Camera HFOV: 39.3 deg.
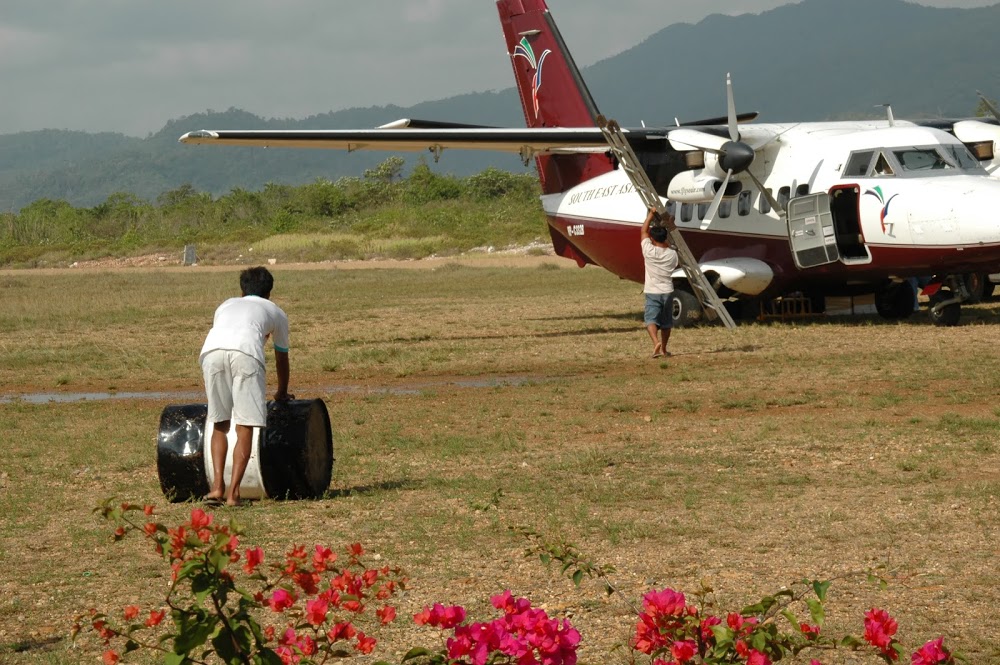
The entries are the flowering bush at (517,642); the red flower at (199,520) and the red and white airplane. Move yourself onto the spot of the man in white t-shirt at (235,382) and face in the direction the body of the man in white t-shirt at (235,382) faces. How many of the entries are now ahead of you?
1

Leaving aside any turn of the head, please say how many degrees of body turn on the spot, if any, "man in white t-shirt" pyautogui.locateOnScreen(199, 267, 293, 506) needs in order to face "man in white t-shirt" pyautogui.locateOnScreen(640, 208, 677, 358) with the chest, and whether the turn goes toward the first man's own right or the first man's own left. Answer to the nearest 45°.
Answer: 0° — they already face them

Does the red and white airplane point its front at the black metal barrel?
no

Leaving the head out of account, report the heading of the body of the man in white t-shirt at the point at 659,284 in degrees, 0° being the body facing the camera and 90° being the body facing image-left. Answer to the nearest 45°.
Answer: approximately 180°

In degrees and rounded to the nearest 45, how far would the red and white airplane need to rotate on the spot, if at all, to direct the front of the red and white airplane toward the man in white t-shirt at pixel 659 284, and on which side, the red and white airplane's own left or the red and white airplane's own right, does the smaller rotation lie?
approximately 90° to the red and white airplane's own right

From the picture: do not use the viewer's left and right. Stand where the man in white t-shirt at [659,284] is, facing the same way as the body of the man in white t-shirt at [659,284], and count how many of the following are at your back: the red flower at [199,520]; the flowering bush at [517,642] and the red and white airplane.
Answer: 2

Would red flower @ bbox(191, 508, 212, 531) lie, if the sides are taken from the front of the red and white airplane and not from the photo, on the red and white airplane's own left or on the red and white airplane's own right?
on the red and white airplane's own right

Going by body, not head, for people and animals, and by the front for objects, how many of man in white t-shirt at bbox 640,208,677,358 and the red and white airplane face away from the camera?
1

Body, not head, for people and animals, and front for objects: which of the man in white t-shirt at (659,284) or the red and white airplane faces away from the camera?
the man in white t-shirt

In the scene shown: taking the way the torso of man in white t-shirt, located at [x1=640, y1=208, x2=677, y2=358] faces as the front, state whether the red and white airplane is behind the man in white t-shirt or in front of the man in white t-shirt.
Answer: in front

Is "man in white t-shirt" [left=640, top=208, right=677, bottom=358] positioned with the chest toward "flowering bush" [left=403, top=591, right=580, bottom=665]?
no

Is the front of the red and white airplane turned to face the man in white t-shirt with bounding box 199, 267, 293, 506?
no

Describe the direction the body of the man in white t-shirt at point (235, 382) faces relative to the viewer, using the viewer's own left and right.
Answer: facing away from the viewer and to the right of the viewer

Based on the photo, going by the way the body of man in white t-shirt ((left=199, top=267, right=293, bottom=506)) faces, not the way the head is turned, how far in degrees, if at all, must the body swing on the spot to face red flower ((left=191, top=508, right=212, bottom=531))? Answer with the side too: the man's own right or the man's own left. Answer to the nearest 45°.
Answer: approximately 135° to the man's own right

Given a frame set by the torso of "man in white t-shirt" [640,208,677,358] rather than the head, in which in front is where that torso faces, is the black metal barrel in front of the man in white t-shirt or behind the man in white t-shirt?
behind

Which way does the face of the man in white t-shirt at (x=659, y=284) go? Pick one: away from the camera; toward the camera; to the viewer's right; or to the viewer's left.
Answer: away from the camera

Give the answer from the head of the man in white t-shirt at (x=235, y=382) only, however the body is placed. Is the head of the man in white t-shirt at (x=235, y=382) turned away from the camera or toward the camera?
away from the camera
